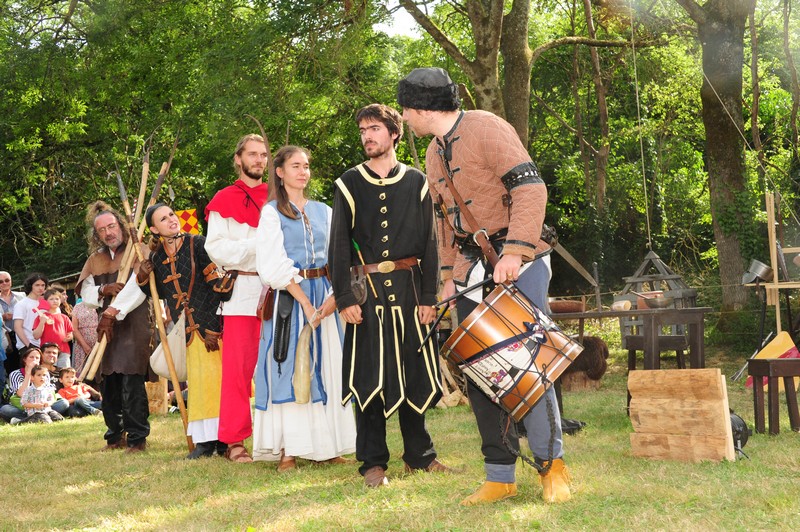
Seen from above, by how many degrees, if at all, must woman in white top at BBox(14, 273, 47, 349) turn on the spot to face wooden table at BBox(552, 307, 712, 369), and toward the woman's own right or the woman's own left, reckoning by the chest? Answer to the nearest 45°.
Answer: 0° — they already face it

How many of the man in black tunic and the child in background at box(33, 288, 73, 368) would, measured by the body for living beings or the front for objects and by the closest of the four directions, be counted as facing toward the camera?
2

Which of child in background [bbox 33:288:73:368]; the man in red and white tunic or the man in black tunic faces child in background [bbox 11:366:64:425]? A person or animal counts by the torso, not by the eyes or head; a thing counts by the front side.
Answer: child in background [bbox 33:288:73:368]

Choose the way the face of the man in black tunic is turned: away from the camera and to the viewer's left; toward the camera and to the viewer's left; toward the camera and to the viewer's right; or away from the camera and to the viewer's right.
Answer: toward the camera and to the viewer's left

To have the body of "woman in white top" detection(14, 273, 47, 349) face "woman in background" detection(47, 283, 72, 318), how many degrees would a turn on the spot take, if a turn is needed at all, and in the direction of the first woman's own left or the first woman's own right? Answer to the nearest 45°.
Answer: approximately 135° to the first woman's own left

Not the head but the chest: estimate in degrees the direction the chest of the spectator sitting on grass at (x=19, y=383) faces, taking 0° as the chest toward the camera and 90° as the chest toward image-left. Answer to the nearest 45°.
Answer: approximately 315°

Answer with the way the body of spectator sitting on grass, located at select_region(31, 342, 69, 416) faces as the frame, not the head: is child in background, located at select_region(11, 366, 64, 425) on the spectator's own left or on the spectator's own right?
on the spectator's own right

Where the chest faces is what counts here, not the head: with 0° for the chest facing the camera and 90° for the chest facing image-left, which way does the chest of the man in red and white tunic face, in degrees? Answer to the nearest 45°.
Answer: approximately 315°

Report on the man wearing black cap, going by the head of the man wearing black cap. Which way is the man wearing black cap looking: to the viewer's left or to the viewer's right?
to the viewer's left

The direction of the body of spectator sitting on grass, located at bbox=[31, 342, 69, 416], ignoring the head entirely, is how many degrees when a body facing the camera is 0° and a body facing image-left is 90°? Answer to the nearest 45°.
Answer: approximately 315°

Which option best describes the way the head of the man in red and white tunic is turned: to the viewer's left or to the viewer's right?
to the viewer's right

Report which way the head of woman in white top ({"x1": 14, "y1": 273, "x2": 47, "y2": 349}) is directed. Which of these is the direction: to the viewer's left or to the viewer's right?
to the viewer's right

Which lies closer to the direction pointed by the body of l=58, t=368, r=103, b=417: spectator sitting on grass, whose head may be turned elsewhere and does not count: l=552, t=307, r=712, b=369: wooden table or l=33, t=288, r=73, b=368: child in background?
the wooden table

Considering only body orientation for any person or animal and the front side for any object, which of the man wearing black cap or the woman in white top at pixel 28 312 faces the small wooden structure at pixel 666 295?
the woman in white top

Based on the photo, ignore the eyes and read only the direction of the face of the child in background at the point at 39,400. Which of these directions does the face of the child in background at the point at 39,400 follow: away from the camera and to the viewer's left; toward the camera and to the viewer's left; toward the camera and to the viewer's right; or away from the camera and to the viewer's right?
toward the camera and to the viewer's right

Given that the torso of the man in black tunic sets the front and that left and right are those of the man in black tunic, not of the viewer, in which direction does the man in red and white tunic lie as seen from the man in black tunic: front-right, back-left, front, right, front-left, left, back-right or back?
back-right

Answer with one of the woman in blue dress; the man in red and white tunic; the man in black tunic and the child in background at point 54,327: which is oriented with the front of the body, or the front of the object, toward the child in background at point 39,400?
the child in background at point 54,327

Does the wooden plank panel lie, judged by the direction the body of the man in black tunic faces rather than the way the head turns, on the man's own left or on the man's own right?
on the man's own left
